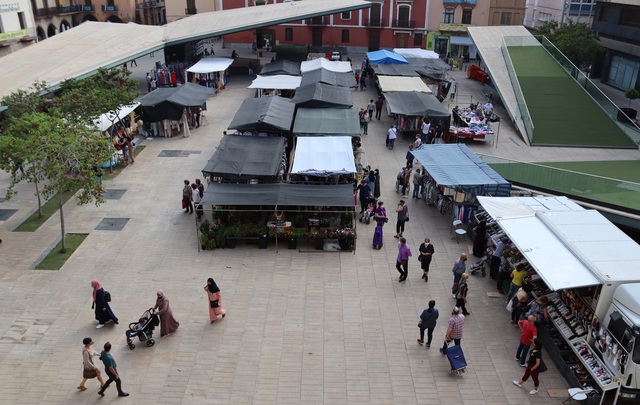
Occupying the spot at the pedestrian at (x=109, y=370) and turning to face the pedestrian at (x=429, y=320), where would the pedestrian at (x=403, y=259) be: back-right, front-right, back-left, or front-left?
front-left

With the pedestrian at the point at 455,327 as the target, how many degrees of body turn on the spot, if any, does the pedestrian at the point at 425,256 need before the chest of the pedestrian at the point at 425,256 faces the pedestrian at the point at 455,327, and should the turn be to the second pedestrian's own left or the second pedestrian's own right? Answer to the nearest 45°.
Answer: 0° — they already face them

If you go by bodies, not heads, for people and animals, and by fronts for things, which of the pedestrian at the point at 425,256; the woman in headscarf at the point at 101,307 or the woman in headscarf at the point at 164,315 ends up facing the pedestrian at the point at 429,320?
the pedestrian at the point at 425,256

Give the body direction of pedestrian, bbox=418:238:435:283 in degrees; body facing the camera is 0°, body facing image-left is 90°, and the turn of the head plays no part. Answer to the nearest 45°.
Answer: approximately 0°

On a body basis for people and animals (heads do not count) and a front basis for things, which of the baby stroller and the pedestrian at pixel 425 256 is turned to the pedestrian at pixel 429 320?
the pedestrian at pixel 425 256

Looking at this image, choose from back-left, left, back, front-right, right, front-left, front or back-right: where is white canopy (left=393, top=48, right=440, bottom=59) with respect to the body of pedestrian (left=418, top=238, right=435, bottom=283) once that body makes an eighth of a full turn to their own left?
back-left

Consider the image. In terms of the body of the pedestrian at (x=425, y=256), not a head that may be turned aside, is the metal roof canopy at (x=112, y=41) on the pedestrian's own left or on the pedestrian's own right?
on the pedestrian's own right

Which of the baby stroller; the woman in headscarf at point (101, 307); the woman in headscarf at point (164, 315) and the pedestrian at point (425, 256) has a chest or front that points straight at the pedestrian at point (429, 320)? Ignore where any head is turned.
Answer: the pedestrian at point (425, 256)

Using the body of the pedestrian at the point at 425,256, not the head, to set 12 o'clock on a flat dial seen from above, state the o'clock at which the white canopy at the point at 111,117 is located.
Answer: The white canopy is roughly at 4 o'clock from the pedestrian.

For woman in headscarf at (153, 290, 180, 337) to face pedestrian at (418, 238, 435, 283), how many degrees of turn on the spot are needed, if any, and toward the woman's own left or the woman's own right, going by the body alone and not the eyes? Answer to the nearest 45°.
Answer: approximately 180°

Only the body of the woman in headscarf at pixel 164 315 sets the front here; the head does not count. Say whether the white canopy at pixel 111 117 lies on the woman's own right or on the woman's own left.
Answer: on the woman's own right

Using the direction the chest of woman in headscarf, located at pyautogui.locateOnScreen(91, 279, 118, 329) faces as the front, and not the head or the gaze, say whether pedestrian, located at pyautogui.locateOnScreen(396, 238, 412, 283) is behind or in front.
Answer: behind

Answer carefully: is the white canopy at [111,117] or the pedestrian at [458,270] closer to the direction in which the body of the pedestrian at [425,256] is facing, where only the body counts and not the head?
the pedestrian

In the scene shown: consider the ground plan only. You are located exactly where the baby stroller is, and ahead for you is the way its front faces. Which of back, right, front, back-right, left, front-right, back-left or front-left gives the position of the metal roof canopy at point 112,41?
back-right

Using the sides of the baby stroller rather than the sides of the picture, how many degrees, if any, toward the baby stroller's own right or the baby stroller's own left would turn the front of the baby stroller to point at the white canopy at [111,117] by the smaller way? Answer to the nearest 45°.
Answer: approximately 135° to the baby stroller's own right

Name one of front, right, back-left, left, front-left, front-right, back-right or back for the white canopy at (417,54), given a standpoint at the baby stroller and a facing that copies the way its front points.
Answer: back

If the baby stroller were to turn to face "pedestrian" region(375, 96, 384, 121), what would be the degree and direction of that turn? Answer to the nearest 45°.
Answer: approximately 180°

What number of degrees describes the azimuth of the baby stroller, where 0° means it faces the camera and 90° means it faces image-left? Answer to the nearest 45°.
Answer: approximately 45°

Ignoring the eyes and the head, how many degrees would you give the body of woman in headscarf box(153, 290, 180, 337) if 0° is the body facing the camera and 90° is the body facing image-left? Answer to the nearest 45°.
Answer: approximately 90°

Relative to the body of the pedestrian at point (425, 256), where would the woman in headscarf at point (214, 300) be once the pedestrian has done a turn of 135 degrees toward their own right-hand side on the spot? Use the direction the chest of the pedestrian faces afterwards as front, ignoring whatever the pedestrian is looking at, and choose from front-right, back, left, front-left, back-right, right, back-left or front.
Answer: left

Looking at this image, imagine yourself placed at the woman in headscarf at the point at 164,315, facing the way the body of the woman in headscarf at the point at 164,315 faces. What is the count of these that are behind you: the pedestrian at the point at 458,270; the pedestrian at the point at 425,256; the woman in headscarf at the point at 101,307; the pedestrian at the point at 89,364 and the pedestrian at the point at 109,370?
2
